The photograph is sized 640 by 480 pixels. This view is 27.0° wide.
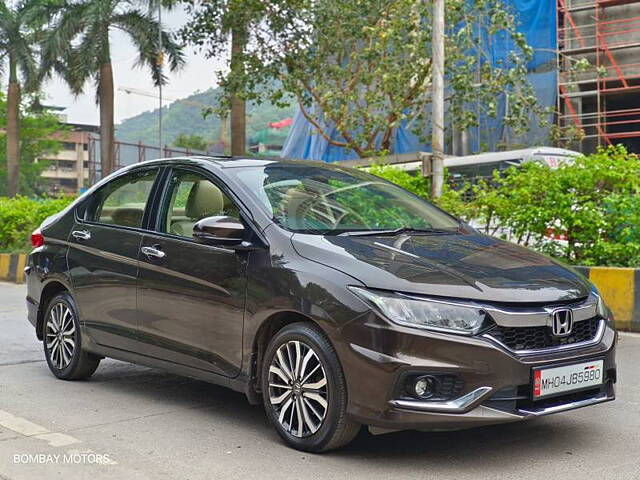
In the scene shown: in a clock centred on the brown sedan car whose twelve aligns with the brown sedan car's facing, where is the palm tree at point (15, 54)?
The palm tree is roughly at 7 o'clock from the brown sedan car.

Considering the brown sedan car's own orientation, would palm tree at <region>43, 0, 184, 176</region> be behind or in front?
behind

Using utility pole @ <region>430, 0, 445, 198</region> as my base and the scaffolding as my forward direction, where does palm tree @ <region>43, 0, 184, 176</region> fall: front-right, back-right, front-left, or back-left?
front-left

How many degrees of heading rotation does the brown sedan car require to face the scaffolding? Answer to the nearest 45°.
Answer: approximately 135° to its left

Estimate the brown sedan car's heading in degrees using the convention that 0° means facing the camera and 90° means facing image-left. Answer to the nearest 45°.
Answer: approximately 315°

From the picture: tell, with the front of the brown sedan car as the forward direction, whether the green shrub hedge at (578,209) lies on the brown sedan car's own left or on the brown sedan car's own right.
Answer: on the brown sedan car's own left

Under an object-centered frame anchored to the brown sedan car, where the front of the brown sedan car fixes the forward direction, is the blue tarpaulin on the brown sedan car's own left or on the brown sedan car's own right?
on the brown sedan car's own left

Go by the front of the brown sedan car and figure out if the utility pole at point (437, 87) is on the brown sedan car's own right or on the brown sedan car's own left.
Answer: on the brown sedan car's own left
